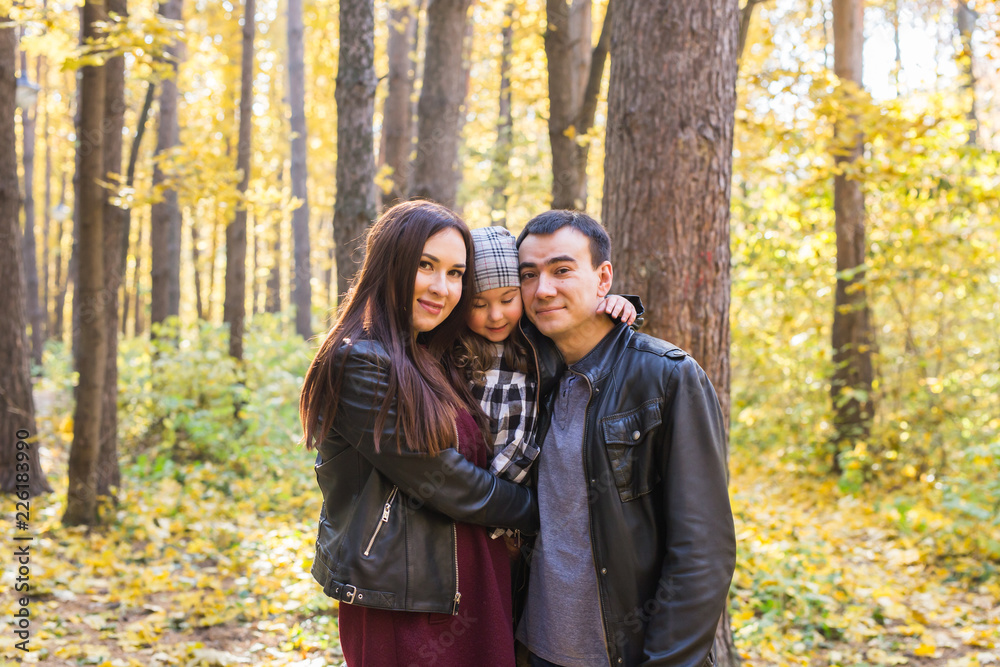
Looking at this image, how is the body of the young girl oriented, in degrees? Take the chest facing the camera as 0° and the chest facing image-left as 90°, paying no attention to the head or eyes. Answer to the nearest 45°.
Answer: approximately 0°

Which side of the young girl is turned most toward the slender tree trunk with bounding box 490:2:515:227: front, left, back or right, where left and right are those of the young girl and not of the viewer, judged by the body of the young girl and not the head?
back

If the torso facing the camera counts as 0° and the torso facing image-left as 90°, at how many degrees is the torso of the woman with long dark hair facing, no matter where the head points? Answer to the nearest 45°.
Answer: approximately 315°

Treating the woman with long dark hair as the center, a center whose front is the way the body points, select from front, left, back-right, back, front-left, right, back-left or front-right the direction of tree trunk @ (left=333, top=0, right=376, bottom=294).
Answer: back-left

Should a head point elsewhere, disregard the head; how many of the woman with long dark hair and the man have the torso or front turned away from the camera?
0

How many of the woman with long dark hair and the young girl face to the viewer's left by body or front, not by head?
0

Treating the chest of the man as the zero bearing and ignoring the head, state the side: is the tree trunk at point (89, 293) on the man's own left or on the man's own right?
on the man's own right

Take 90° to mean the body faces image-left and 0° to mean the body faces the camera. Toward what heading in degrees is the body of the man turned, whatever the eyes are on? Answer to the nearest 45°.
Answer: approximately 45°

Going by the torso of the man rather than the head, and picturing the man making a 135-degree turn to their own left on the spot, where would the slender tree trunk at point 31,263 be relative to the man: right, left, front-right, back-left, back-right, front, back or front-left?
back-left

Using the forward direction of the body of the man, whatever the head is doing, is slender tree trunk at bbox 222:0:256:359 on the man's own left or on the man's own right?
on the man's own right

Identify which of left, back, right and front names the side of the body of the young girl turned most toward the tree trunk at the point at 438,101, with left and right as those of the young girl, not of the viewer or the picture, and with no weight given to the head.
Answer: back

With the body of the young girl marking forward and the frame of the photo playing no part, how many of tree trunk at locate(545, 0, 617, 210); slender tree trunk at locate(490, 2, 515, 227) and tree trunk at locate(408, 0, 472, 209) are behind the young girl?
3
